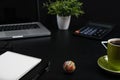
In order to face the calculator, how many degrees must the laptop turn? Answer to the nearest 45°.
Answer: approximately 90° to its left

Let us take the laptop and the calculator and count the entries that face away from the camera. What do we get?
0

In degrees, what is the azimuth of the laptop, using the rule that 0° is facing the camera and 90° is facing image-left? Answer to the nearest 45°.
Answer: approximately 0°

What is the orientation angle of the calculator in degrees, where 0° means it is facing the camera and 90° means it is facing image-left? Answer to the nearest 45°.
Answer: approximately 45°

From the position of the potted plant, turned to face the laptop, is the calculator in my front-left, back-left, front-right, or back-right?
back-left
